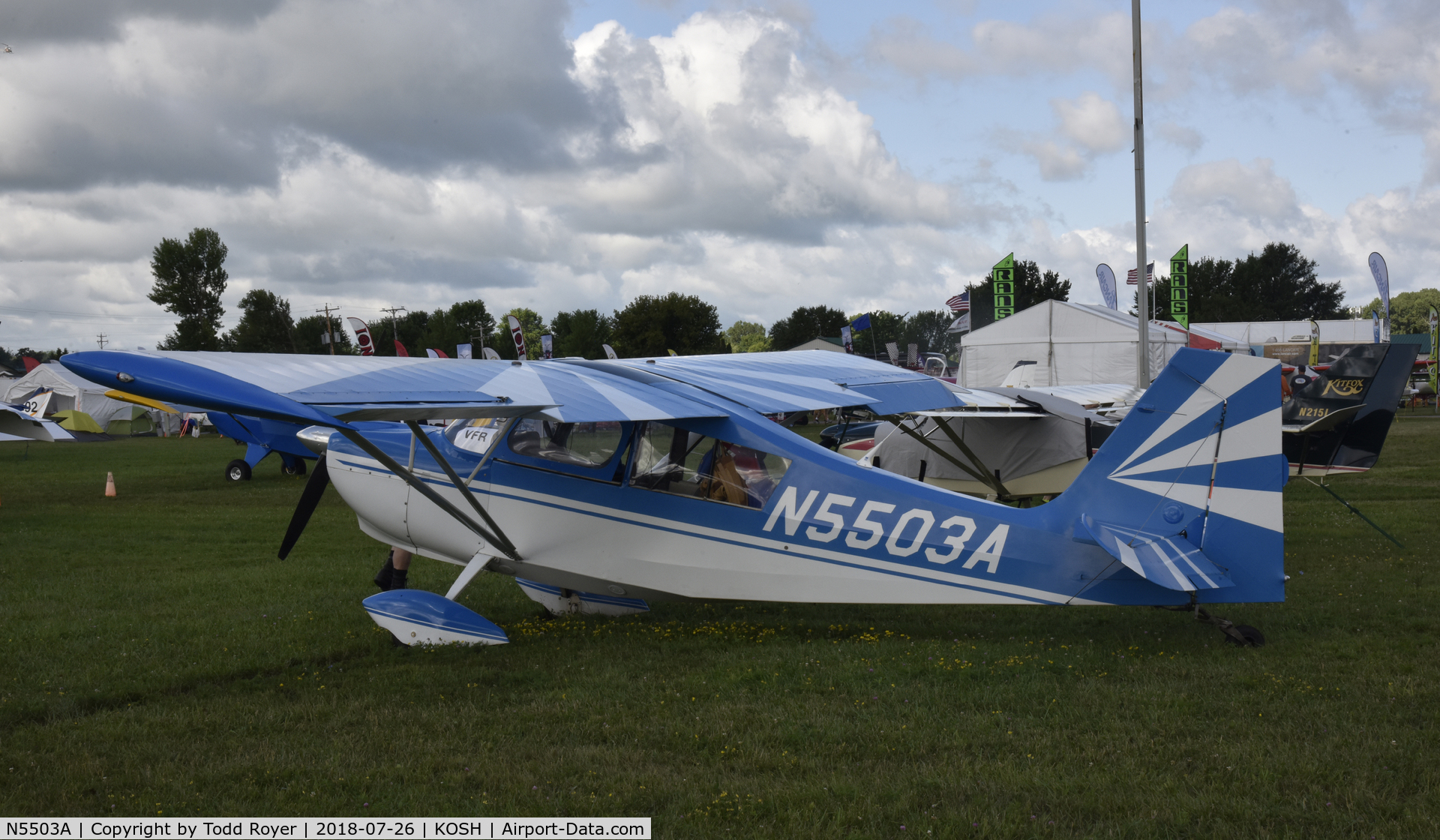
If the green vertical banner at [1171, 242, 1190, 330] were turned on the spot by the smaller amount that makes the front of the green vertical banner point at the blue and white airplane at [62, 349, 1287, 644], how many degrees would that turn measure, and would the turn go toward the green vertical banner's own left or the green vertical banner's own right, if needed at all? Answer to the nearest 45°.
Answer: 0° — it already faces it

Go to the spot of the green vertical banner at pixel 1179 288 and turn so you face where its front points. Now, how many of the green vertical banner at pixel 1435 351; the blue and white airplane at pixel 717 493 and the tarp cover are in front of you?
2

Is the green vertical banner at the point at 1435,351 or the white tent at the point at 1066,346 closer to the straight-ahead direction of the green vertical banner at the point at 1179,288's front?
the white tent

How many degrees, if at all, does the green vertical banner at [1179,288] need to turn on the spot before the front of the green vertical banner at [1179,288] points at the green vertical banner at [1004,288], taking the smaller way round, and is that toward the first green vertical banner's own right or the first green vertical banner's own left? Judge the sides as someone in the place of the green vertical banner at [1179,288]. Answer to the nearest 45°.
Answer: approximately 45° to the first green vertical banner's own right

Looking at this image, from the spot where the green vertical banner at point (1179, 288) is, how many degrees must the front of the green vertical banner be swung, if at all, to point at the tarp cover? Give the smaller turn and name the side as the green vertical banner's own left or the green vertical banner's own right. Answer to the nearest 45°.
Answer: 0° — it already faces it

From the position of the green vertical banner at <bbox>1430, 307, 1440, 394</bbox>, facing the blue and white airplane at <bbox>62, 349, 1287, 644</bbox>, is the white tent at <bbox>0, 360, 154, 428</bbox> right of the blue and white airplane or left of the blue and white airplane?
right

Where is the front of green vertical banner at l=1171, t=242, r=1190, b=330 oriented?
toward the camera

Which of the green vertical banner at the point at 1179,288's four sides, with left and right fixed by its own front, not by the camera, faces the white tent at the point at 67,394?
right

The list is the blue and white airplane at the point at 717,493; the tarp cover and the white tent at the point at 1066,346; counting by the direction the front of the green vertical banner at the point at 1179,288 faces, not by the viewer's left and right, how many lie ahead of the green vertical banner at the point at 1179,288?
3

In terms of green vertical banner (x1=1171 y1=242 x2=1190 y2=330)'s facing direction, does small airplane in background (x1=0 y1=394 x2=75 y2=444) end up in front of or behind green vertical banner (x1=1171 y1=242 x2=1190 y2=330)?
in front

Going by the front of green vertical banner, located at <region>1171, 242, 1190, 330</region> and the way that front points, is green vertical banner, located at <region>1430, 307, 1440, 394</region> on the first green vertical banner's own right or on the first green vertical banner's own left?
on the first green vertical banner's own left

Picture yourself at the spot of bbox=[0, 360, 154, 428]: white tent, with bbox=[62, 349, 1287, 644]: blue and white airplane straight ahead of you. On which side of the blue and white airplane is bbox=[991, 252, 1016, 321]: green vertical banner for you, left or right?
left

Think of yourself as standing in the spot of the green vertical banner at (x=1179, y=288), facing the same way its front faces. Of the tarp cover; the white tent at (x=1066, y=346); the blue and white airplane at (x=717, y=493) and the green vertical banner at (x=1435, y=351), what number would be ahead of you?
3
